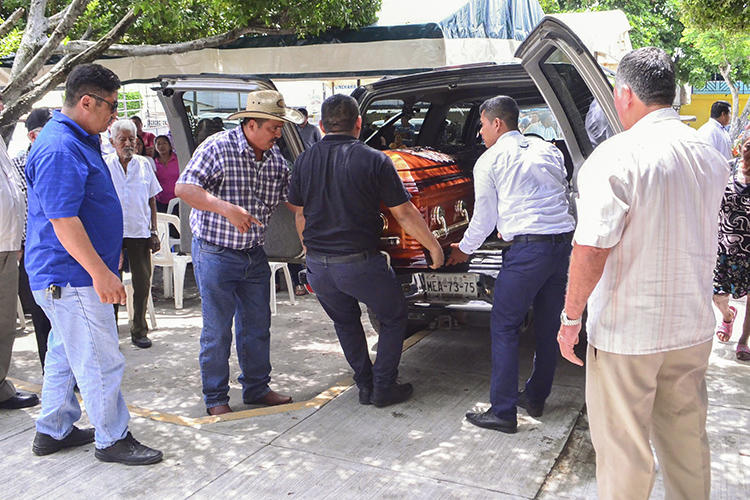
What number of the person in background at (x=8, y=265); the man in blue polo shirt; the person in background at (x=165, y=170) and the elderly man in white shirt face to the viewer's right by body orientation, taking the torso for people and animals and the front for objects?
2

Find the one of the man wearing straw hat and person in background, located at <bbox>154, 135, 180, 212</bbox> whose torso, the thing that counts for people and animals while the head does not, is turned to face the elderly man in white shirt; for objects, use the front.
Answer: the person in background

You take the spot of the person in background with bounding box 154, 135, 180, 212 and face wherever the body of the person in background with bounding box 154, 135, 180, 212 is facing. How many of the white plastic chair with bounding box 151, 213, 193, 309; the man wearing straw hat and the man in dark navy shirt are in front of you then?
3

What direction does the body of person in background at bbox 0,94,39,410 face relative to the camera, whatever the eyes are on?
to the viewer's right

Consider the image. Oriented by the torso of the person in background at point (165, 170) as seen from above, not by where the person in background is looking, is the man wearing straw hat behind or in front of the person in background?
in front

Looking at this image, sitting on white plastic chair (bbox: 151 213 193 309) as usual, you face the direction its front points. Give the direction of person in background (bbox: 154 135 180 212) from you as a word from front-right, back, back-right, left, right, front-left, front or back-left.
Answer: back-left

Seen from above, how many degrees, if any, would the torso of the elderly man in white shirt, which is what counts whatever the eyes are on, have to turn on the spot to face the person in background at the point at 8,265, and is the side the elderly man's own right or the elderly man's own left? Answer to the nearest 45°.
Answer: approximately 45° to the elderly man's own right

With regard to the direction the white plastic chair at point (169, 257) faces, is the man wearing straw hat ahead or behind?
ahead

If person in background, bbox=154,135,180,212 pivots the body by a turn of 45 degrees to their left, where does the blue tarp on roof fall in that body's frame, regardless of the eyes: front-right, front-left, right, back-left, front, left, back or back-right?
front-left

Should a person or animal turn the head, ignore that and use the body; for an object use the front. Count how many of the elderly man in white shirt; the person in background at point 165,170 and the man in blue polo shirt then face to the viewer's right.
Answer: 1

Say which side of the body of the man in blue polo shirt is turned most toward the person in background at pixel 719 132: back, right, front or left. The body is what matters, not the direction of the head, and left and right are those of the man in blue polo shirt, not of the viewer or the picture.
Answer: front

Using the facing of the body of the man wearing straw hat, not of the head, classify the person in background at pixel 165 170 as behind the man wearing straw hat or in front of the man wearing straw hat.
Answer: behind

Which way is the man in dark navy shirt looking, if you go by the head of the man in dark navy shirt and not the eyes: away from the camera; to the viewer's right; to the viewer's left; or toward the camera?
away from the camera

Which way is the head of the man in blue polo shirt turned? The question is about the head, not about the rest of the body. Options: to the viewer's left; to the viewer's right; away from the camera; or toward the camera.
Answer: to the viewer's right

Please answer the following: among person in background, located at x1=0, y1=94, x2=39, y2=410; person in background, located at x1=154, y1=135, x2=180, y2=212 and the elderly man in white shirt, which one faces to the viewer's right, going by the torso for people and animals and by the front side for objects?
person in background, located at x1=0, y1=94, x2=39, y2=410

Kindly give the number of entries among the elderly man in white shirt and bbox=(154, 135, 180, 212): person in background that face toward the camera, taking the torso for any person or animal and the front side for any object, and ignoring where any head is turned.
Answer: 2
